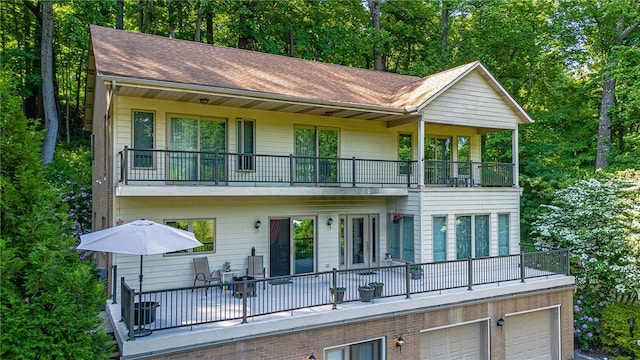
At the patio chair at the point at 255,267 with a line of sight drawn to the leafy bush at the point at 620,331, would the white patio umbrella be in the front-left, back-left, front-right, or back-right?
back-right

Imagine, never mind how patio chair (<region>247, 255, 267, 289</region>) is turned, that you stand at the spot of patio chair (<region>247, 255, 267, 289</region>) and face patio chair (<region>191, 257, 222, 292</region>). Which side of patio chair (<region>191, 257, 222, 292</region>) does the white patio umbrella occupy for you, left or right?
left

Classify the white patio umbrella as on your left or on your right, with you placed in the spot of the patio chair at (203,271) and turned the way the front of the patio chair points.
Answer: on your right

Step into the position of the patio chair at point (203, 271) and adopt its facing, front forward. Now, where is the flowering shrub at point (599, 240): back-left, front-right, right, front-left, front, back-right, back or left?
front-left

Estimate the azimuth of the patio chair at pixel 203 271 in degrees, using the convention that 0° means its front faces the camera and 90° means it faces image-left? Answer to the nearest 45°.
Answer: approximately 315°
